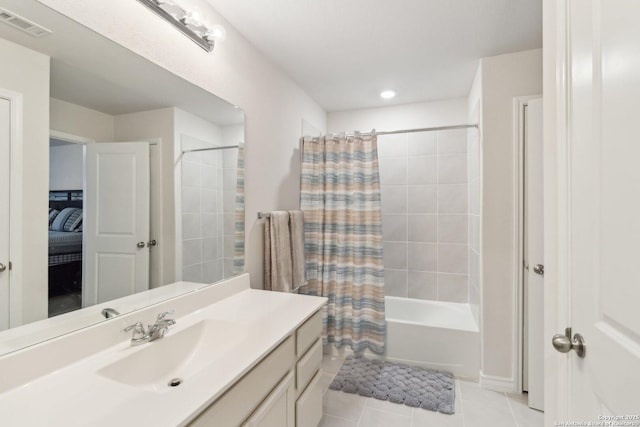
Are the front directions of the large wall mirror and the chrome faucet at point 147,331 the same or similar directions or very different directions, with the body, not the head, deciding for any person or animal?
same or similar directions

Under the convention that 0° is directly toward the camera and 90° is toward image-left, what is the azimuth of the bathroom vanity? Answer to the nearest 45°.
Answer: approximately 315°

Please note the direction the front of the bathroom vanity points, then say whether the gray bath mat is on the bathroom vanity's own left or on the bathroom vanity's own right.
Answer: on the bathroom vanity's own left

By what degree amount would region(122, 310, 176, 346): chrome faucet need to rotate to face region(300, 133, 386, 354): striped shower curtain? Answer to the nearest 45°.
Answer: approximately 90° to its left

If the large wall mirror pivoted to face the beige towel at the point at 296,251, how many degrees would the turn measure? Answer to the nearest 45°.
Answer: approximately 90° to its left

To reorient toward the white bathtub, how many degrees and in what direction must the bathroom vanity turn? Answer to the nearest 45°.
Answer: approximately 45° to its left

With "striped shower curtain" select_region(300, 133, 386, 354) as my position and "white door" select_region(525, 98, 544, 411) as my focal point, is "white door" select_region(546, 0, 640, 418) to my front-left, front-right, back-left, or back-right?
front-right

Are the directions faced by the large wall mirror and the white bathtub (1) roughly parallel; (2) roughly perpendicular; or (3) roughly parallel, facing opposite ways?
roughly perpendicular

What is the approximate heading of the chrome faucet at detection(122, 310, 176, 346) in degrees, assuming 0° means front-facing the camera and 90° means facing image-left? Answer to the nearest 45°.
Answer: approximately 315°

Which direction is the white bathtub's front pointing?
toward the camera

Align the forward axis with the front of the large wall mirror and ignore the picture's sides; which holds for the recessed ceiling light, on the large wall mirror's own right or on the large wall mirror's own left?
on the large wall mirror's own left

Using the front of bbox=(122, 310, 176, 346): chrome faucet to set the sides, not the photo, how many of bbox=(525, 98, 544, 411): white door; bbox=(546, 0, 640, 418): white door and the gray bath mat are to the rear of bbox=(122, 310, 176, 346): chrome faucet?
0

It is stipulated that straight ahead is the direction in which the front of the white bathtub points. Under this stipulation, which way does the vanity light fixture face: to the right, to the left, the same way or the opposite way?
to the left

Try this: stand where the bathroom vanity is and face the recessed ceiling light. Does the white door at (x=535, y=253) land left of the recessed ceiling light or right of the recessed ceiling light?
right

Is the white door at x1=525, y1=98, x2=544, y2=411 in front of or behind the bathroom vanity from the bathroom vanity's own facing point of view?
in front

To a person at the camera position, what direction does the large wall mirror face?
facing the viewer and to the right of the viewer

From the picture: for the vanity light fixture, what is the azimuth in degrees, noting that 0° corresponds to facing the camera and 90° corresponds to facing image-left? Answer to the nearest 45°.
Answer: approximately 315°
